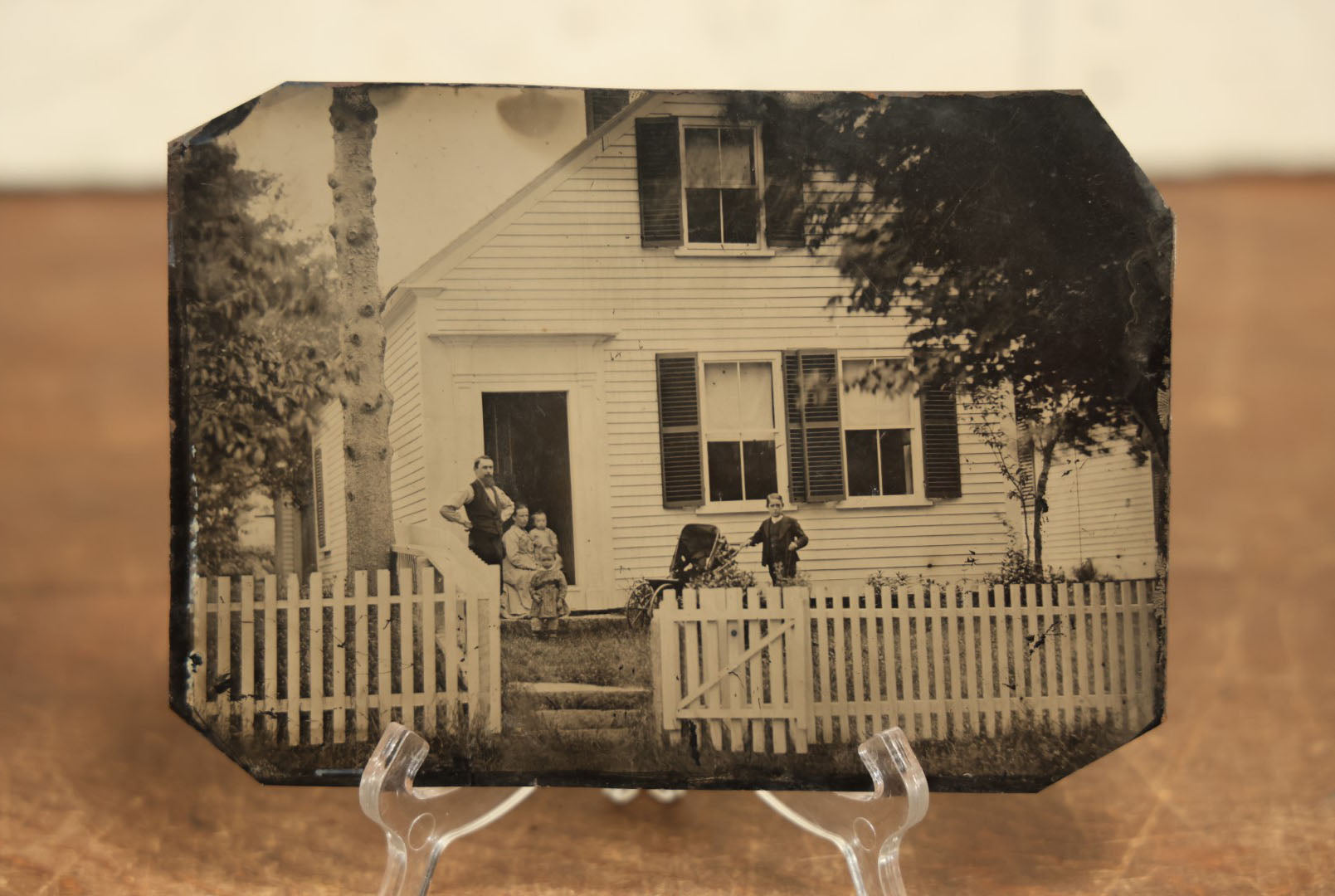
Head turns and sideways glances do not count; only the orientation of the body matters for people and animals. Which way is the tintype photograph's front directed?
toward the camera
